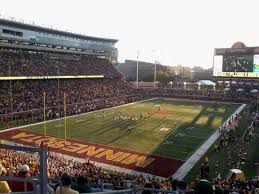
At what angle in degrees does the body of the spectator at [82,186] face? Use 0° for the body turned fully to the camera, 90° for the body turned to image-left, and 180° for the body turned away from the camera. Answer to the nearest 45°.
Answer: approximately 180°

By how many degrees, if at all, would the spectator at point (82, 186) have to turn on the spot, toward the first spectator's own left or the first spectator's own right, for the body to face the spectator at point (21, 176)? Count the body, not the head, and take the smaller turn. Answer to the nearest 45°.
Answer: approximately 90° to the first spectator's own left
